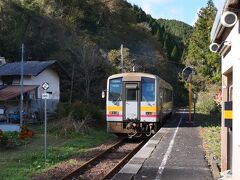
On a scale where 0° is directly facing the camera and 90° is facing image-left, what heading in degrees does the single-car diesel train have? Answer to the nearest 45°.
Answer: approximately 0°

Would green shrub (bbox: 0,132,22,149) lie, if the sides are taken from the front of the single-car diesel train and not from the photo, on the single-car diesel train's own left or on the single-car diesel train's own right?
on the single-car diesel train's own right

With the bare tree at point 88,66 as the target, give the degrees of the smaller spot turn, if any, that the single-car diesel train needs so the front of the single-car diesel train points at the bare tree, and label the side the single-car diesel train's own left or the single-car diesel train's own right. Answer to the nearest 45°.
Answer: approximately 180°

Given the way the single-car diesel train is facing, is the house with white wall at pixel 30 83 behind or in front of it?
behind

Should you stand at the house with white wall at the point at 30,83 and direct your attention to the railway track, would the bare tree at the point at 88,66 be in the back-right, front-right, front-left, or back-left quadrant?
back-left

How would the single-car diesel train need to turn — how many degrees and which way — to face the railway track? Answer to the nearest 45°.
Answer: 0° — it already faces it

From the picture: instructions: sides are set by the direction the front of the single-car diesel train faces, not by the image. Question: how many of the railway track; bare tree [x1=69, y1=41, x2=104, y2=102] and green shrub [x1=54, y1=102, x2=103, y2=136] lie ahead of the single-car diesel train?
1
